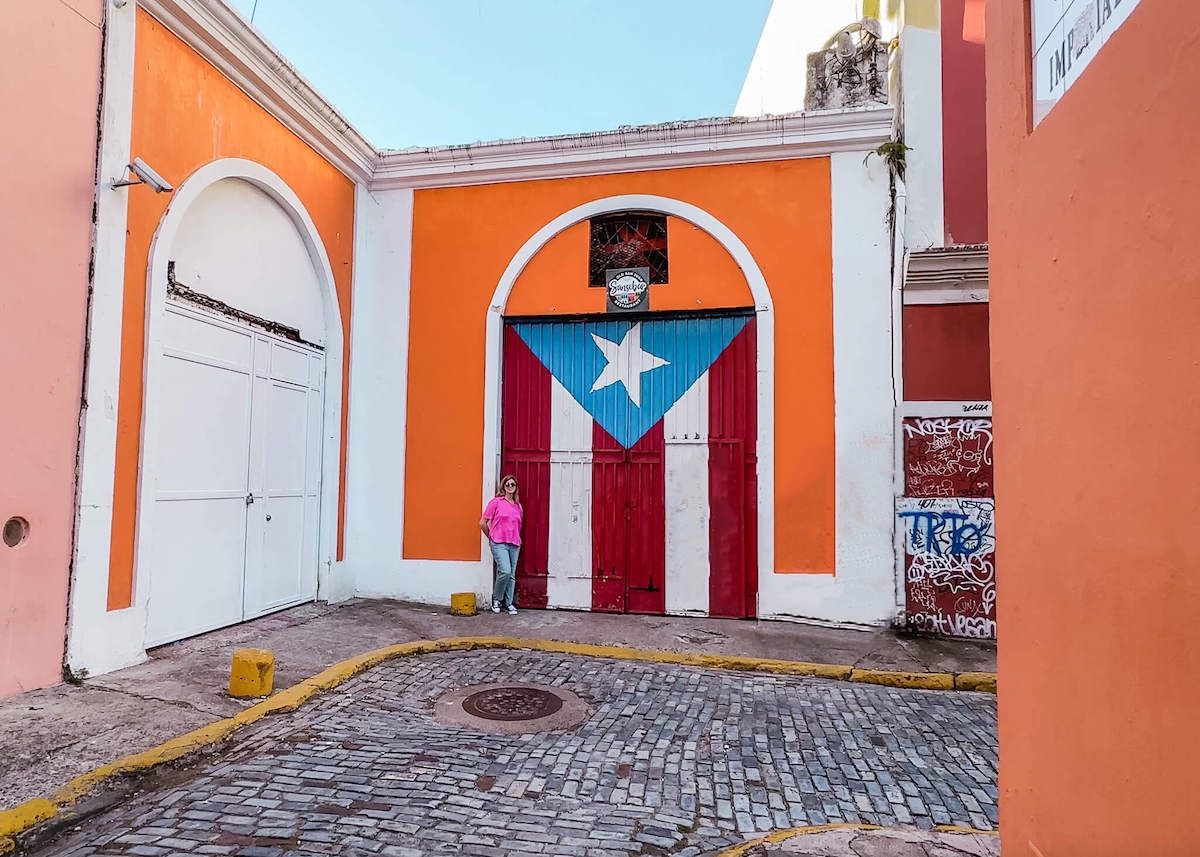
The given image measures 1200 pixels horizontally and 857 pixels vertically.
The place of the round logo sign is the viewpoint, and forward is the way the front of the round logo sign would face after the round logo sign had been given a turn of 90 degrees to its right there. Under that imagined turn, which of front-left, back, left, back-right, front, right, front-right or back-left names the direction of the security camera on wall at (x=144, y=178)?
front-left

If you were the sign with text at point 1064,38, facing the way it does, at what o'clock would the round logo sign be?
The round logo sign is roughly at 3 o'clock from the sign with text.

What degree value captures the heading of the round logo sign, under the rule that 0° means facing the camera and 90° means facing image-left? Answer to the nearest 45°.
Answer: approximately 0°

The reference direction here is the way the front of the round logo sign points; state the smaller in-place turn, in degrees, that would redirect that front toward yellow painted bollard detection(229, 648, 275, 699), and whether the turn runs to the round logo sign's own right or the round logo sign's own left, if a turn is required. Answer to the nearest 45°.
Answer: approximately 45° to the round logo sign's own right

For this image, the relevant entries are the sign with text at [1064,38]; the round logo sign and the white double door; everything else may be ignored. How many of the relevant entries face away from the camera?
0

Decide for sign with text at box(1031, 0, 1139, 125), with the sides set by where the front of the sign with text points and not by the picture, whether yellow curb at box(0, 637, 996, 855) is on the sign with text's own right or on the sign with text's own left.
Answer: on the sign with text's own right

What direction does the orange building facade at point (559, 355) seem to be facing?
toward the camera

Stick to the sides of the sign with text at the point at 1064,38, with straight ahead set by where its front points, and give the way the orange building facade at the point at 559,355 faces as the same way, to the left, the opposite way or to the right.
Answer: to the left

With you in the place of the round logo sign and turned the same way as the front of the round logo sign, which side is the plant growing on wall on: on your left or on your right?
on your left

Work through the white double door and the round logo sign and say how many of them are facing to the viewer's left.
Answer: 0

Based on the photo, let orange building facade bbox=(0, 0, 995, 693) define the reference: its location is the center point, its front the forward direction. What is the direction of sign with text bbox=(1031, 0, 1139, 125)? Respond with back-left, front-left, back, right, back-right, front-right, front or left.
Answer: front
